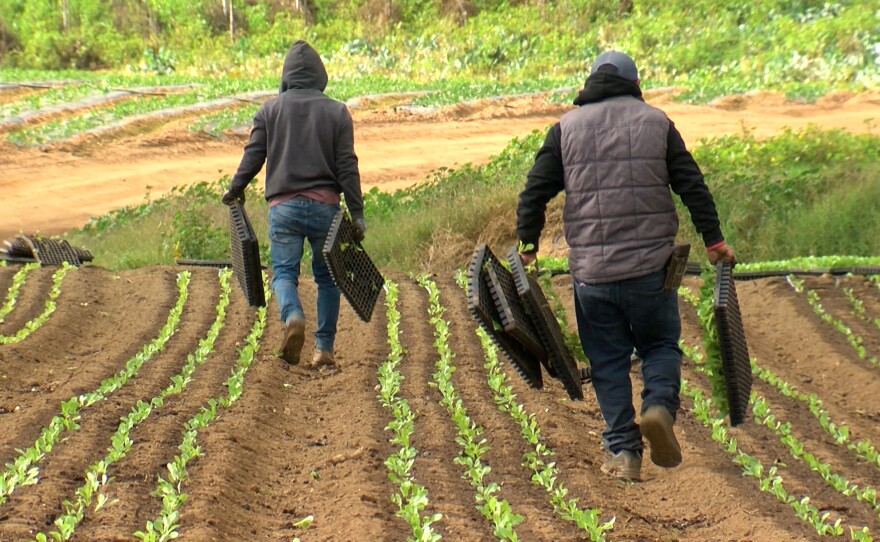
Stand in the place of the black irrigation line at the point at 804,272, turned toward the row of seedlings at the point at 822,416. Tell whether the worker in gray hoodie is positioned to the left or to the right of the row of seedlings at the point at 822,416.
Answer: right

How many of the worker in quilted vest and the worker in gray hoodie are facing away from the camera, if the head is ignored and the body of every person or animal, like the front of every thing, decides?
2

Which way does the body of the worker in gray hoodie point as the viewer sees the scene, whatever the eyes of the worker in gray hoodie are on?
away from the camera

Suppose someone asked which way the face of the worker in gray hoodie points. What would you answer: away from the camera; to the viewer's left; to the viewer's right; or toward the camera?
away from the camera

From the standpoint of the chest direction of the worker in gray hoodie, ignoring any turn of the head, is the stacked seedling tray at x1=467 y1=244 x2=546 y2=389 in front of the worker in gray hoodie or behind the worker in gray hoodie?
behind

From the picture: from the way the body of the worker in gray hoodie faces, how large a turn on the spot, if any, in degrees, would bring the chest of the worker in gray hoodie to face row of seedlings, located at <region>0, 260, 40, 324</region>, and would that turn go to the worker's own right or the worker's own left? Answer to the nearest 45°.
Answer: approximately 45° to the worker's own left

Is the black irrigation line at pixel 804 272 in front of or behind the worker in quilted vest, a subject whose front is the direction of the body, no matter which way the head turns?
in front

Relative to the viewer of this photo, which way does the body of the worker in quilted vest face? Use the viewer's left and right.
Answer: facing away from the viewer
